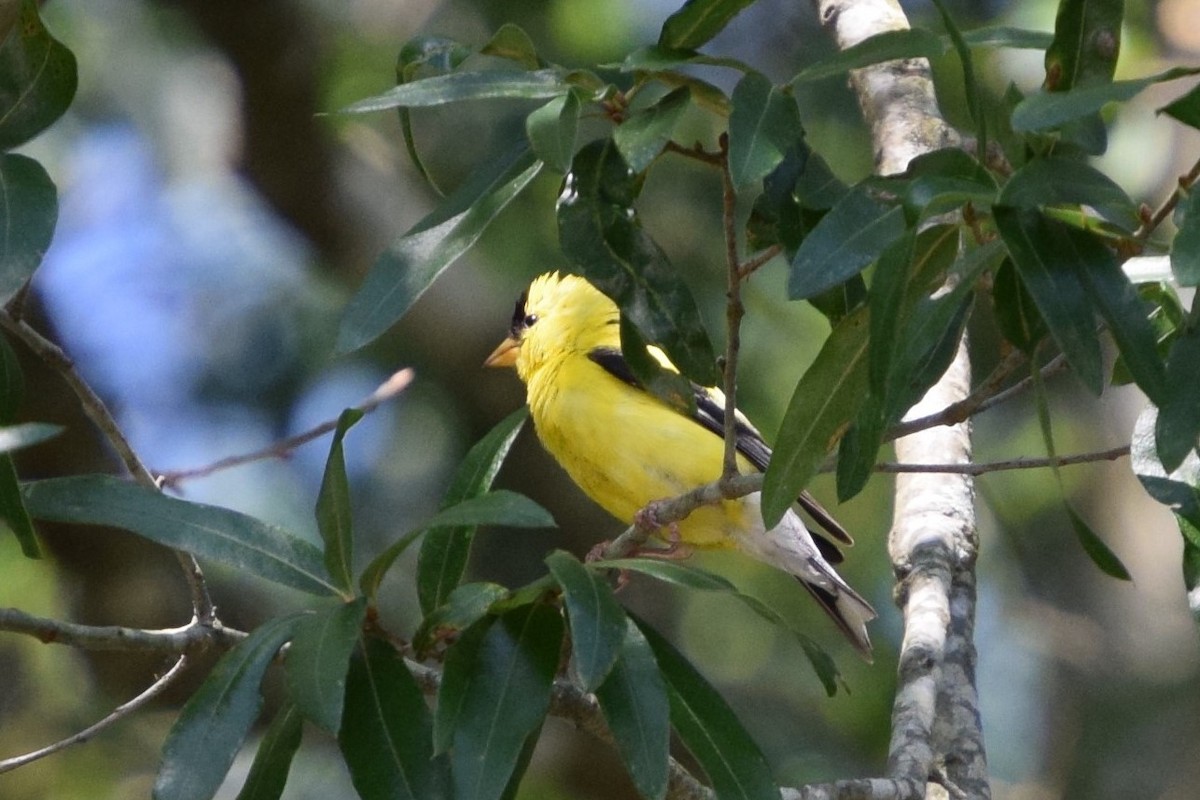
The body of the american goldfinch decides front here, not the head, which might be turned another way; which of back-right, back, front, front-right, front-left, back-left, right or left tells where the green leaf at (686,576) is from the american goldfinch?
left

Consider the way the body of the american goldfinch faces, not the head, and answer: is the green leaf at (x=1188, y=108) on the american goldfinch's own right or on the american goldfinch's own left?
on the american goldfinch's own left

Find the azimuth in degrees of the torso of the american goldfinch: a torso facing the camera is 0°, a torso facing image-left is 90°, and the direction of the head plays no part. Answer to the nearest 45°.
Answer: approximately 90°

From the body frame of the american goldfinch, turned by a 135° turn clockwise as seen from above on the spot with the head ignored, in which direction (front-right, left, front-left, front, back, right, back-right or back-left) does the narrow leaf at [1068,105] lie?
front-right
